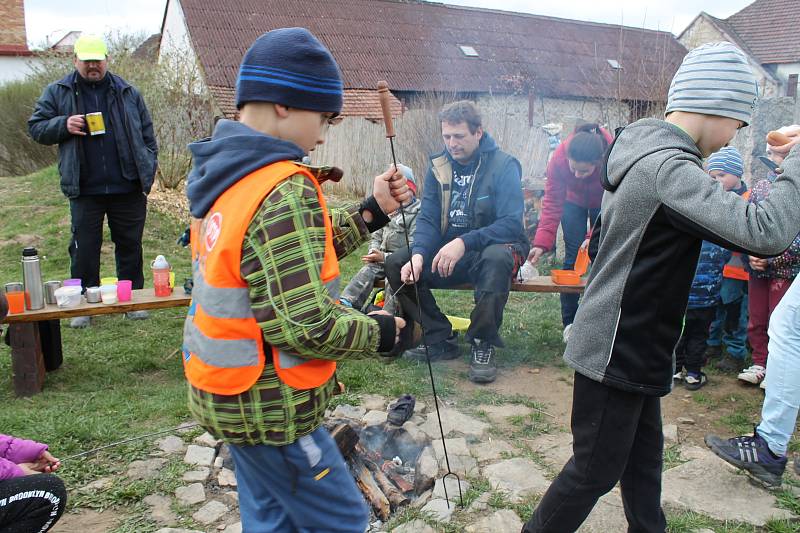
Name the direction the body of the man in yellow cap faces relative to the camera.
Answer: toward the camera

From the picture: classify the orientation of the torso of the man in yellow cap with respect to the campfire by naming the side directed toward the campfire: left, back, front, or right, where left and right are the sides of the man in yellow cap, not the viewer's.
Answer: front

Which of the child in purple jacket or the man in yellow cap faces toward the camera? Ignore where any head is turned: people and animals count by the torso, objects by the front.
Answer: the man in yellow cap

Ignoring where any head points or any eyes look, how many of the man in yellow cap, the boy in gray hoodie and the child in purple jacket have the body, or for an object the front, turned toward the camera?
1

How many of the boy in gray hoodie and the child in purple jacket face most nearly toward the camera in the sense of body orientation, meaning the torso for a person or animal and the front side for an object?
0

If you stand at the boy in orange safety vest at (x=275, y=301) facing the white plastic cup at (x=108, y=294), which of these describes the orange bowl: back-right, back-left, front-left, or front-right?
front-right

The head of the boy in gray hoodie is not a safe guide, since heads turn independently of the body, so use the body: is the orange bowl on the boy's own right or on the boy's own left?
on the boy's own left

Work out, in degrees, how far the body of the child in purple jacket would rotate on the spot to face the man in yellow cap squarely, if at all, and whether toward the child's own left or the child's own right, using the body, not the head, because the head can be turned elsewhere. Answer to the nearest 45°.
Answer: approximately 90° to the child's own left

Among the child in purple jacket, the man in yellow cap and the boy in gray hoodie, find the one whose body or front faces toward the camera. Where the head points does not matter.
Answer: the man in yellow cap

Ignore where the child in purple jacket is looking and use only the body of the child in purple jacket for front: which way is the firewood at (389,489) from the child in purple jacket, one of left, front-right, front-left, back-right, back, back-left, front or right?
front

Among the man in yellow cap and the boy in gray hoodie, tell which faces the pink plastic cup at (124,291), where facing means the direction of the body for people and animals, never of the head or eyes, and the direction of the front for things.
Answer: the man in yellow cap

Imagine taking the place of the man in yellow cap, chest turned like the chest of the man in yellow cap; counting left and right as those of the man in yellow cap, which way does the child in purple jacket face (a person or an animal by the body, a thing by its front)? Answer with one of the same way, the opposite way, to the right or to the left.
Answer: to the left

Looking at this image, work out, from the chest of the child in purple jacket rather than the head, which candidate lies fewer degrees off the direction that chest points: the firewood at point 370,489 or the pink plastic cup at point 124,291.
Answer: the firewood

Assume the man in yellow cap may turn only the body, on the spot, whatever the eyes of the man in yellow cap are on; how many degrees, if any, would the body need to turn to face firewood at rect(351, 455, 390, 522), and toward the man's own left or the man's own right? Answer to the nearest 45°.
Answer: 0° — they already face it

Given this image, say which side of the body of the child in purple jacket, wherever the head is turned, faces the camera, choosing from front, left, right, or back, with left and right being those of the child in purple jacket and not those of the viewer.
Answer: right

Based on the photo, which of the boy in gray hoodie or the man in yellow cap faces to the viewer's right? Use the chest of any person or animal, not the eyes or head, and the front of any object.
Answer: the boy in gray hoodie

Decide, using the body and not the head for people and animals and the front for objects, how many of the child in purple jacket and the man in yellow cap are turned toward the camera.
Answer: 1
